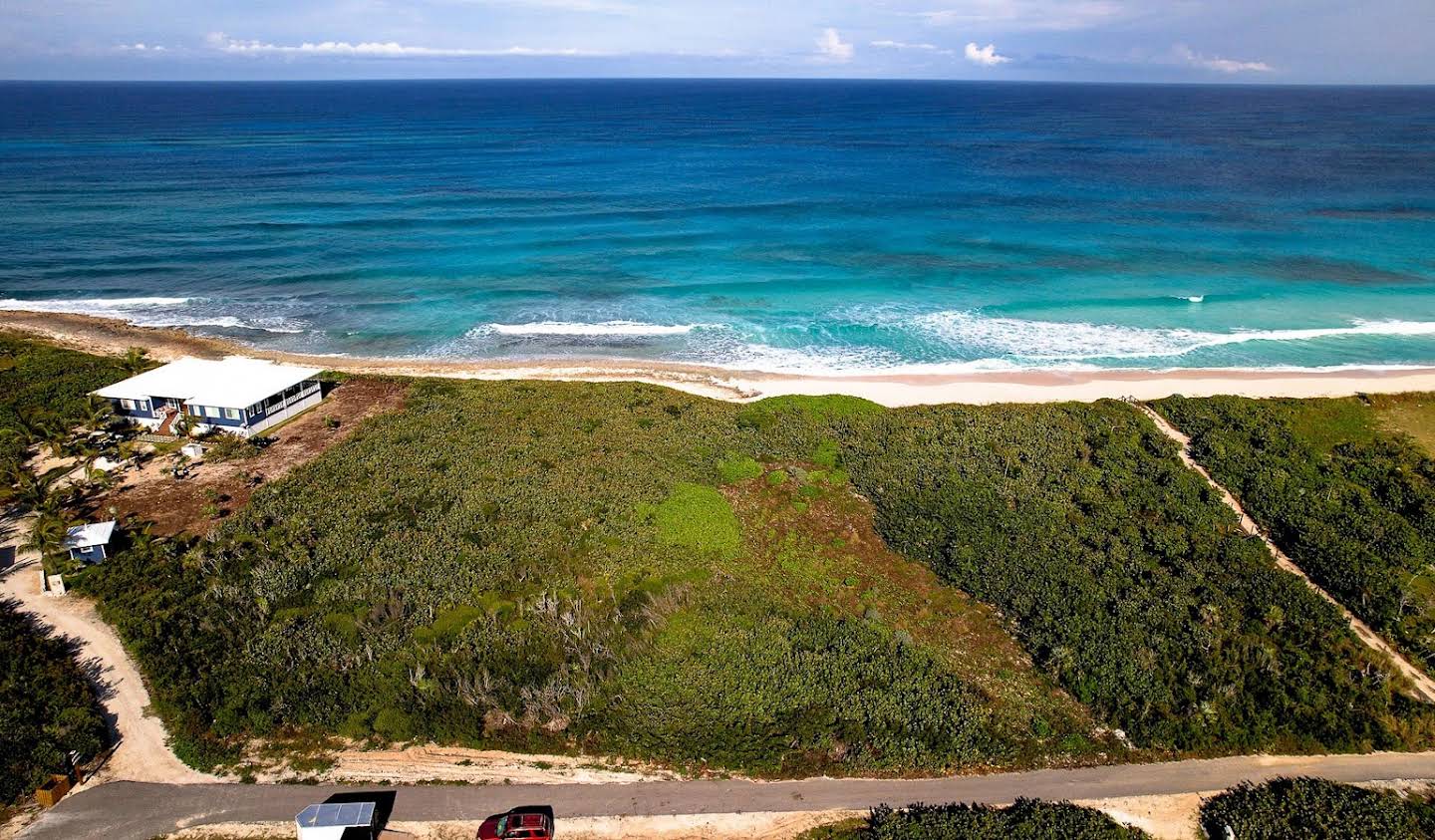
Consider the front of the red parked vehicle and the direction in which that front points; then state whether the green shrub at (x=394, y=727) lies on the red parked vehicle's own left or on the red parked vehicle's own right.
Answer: on the red parked vehicle's own right

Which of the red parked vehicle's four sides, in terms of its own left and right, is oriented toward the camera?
left

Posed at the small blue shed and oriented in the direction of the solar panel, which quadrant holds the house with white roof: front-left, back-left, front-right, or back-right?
back-left

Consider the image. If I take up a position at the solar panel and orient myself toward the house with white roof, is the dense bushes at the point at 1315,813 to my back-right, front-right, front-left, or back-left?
back-right

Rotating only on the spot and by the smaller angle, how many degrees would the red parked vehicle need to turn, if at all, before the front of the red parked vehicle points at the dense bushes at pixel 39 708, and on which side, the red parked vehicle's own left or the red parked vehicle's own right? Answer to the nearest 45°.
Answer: approximately 45° to the red parked vehicle's own right

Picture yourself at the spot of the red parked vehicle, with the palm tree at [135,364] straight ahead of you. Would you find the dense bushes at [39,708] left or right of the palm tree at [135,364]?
left

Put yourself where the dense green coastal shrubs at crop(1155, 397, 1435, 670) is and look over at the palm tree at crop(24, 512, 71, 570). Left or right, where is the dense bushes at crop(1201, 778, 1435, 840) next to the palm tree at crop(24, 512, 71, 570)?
left

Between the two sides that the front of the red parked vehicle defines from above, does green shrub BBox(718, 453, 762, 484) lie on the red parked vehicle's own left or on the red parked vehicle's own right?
on the red parked vehicle's own right
